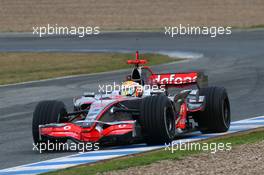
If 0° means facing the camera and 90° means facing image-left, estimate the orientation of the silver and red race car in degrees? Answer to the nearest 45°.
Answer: approximately 45°
